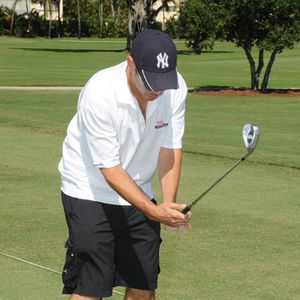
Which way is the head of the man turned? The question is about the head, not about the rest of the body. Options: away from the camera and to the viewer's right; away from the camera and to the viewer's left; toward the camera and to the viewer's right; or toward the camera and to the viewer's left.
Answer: toward the camera and to the viewer's right

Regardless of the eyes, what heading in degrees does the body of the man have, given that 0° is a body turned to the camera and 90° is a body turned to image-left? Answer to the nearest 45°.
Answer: approximately 315°
